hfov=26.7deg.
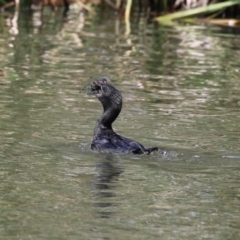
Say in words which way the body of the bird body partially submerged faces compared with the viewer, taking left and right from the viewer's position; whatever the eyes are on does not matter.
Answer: facing to the left of the viewer
